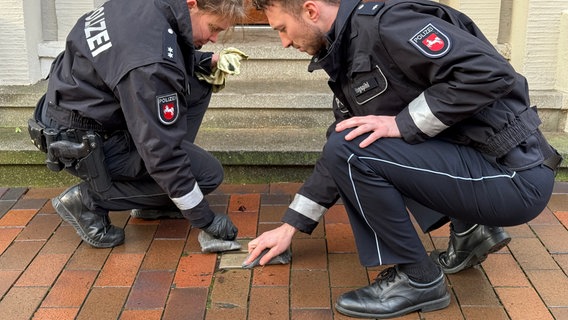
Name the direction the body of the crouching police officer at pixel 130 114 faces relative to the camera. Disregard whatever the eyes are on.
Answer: to the viewer's right

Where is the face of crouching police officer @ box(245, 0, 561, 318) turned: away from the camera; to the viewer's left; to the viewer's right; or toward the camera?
to the viewer's left

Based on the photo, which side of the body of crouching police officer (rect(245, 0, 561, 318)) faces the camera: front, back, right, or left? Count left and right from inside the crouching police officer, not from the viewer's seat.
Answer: left

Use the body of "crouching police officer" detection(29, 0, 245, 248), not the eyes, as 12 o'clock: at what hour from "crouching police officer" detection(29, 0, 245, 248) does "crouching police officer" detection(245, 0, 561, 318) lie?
"crouching police officer" detection(245, 0, 561, 318) is roughly at 1 o'clock from "crouching police officer" detection(29, 0, 245, 248).

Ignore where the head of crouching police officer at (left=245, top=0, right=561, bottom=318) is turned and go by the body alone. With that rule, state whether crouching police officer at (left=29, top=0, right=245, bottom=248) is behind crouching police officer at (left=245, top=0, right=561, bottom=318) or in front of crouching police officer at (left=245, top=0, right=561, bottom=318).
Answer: in front

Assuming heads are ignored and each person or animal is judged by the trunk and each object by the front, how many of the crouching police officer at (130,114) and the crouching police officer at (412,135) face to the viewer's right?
1

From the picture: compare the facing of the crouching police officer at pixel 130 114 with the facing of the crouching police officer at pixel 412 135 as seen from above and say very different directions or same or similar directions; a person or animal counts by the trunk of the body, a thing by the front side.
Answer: very different directions
